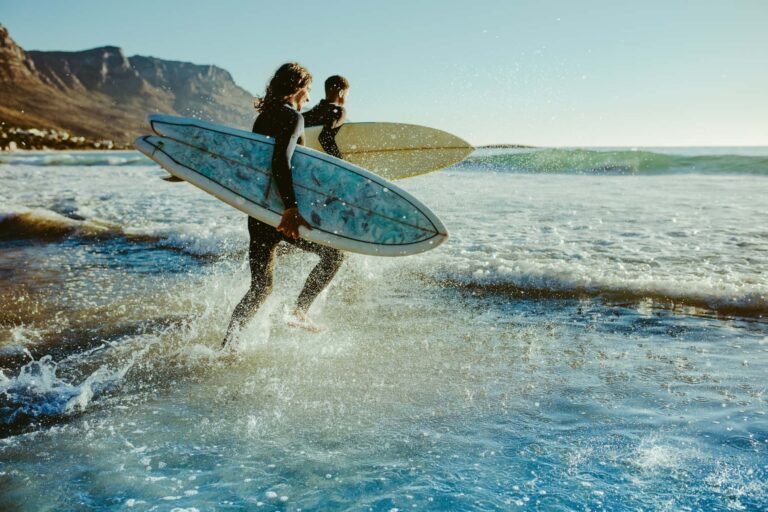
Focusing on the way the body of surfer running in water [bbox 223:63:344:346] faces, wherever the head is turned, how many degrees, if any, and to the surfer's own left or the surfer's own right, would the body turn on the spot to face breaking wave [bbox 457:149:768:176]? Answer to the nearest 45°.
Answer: approximately 45° to the surfer's own left

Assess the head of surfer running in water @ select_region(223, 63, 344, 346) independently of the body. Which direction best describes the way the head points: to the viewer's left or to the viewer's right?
to the viewer's right

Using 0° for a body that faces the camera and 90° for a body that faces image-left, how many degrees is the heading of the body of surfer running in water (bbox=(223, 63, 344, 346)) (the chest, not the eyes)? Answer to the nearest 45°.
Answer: approximately 270°

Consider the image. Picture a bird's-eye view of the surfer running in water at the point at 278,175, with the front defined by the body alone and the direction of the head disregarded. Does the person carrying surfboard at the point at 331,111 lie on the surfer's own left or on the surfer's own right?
on the surfer's own left
